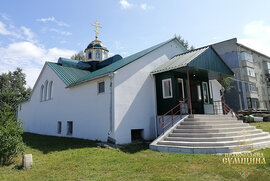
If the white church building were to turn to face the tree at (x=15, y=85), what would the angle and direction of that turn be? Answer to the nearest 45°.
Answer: approximately 180°

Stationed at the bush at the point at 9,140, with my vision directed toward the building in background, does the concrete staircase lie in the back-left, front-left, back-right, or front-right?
front-right

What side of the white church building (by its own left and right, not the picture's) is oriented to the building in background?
left

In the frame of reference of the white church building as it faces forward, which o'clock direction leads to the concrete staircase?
The concrete staircase is roughly at 12 o'clock from the white church building.

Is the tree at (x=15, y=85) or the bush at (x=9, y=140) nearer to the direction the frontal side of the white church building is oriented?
the bush

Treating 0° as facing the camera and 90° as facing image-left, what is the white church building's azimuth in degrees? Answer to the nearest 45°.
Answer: approximately 315°

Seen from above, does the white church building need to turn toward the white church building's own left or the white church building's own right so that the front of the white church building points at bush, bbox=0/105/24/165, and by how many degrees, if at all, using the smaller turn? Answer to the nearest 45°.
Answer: approximately 90° to the white church building's own right

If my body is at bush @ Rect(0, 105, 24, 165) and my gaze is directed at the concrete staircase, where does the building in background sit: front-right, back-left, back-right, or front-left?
front-left

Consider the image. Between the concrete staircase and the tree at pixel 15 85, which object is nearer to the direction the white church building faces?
the concrete staircase

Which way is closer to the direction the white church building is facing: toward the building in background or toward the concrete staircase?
the concrete staircase

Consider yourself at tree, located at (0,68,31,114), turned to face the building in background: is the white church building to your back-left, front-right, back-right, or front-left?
front-right

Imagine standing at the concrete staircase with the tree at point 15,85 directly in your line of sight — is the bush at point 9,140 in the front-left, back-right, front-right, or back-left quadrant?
front-left
